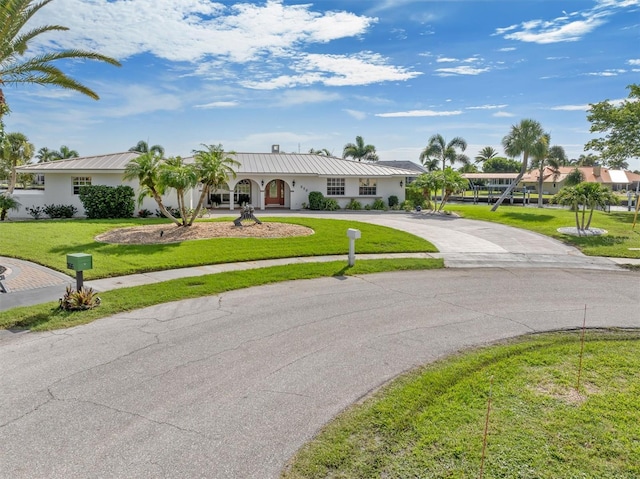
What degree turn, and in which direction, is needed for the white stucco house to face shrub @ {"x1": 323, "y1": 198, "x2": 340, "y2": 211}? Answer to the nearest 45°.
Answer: approximately 45° to its left

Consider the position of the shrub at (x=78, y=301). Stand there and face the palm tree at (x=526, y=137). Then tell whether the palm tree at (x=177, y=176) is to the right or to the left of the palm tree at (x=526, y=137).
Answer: left

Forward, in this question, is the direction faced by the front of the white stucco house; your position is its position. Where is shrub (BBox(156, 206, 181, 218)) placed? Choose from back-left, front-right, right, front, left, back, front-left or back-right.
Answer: front-right

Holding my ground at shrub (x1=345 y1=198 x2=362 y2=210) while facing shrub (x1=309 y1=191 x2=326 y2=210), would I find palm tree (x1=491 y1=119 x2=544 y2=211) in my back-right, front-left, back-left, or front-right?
back-left

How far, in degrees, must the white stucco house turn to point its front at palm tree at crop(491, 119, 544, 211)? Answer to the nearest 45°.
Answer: approximately 90° to its left

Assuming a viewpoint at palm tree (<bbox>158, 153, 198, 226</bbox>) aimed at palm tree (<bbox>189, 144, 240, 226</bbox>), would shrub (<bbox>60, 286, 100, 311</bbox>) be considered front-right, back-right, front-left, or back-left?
back-right

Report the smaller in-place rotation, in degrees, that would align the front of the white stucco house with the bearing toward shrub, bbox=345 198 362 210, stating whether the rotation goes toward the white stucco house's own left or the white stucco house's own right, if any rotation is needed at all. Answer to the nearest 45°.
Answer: approximately 90° to the white stucco house's own left

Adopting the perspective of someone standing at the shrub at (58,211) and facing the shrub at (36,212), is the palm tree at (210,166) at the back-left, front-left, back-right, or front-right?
back-left

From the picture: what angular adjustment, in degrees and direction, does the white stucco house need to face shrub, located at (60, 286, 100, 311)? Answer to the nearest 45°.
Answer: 0° — it already faces it

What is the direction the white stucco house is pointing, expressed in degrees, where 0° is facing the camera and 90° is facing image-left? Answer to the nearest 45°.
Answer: approximately 0°
